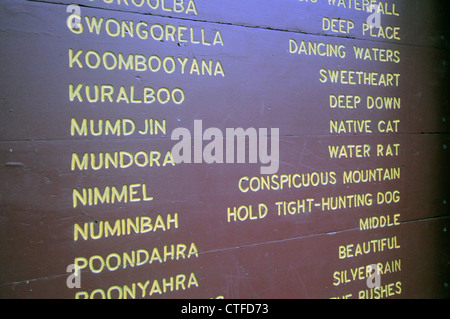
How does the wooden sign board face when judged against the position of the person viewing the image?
facing the viewer and to the right of the viewer
